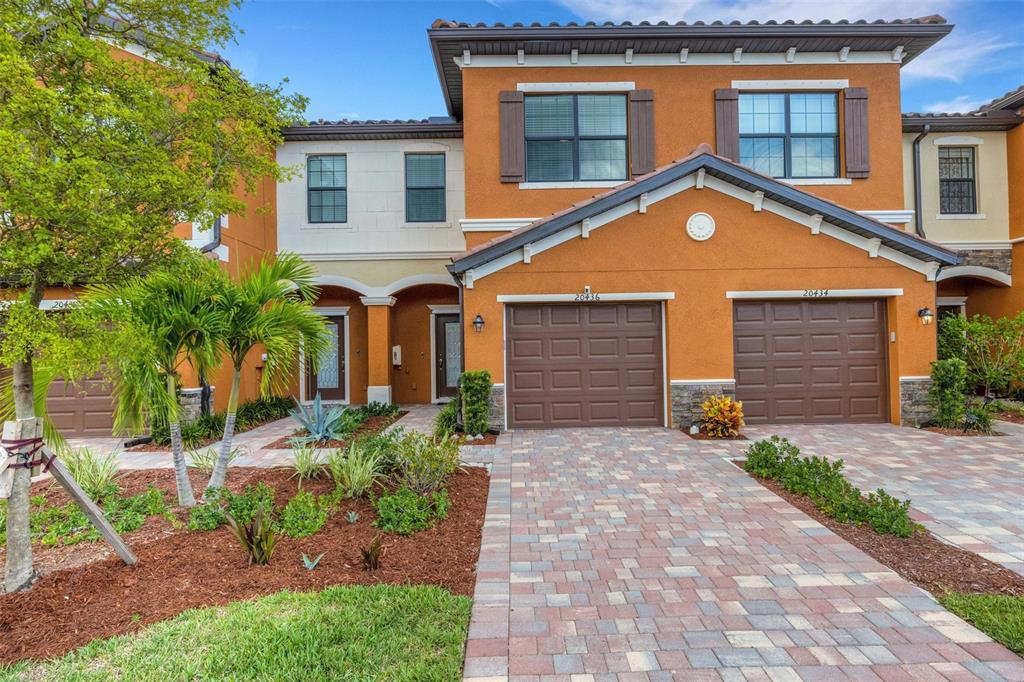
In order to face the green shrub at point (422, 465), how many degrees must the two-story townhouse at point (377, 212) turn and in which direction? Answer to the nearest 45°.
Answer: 0° — it already faces it

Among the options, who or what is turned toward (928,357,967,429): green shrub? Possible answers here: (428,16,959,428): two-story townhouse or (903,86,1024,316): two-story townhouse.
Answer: (903,86,1024,316): two-story townhouse

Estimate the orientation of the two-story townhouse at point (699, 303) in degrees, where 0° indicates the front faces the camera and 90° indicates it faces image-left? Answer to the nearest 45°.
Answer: approximately 0°

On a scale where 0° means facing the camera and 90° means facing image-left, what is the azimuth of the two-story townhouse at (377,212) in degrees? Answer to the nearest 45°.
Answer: approximately 0°

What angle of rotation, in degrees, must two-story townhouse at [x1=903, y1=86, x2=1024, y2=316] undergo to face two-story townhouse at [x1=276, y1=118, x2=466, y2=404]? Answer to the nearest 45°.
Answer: approximately 45° to its right

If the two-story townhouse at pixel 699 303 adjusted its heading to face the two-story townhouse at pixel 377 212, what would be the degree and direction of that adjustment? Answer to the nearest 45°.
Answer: approximately 90° to its right

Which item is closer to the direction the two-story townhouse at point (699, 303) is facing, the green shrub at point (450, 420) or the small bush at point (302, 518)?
the small bush

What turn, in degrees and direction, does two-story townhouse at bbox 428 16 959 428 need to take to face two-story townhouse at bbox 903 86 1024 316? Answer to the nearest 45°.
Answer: approximately 135° to its left

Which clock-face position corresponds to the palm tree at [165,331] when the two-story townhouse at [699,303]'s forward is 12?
The palm tree is roughly at 1 o'clock from the two-story townhouse.

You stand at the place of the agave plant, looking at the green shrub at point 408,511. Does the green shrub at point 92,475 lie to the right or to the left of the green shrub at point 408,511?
right
